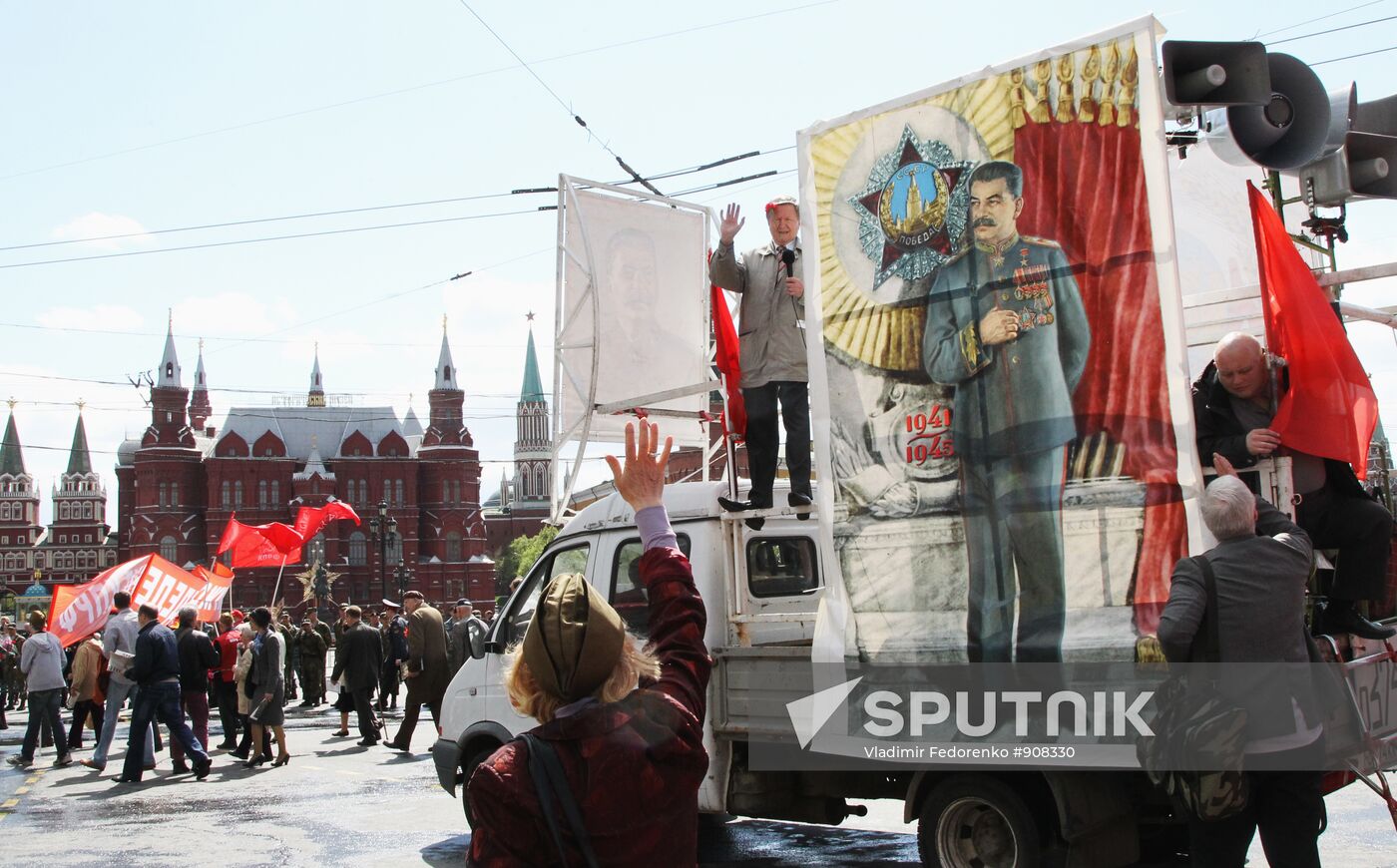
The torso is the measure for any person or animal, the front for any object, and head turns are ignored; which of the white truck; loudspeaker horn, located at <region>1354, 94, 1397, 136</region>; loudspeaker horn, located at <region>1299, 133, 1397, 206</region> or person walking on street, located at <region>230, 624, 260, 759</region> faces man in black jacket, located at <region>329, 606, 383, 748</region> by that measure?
the white truck

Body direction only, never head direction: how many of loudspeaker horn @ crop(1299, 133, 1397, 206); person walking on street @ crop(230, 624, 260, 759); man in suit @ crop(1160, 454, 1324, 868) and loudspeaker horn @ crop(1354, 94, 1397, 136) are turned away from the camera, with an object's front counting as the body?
1

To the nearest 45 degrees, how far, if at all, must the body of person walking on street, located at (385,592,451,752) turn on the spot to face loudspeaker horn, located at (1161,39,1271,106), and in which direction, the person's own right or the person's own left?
approximately 90° to the person's own left

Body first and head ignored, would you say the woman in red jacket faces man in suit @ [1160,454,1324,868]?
no

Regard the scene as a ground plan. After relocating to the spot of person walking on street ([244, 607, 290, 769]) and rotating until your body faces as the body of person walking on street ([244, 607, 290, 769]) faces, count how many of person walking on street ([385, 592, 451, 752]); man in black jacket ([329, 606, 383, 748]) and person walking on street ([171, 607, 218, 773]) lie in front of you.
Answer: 1

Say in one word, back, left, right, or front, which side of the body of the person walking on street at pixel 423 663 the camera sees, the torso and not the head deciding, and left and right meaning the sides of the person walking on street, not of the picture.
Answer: left

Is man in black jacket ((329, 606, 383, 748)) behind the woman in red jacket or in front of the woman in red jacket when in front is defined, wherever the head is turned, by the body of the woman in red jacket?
in front

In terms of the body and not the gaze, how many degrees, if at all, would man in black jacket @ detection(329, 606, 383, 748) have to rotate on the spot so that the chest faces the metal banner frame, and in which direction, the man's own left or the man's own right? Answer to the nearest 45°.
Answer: approximately 135° to the man's own left

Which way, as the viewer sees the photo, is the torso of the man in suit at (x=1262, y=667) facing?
away from the camera

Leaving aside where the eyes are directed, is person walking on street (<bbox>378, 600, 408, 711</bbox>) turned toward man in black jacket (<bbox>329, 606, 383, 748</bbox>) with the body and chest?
no

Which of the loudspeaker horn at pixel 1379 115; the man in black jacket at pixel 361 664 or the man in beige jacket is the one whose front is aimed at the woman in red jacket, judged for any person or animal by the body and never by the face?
the man in beige jacket

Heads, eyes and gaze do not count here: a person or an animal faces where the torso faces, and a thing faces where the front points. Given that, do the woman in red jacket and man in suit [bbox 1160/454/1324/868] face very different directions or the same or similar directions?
same or similar directions

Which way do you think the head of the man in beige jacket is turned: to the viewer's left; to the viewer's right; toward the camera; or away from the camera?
toward the camera

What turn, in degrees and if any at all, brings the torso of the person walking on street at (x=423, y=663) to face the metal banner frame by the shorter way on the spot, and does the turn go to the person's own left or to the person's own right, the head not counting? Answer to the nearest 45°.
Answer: approximately 90° to the person's own left

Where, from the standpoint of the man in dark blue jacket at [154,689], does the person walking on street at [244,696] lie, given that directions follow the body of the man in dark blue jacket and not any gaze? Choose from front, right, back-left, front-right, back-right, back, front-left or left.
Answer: right

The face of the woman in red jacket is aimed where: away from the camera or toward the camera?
away from the camera
